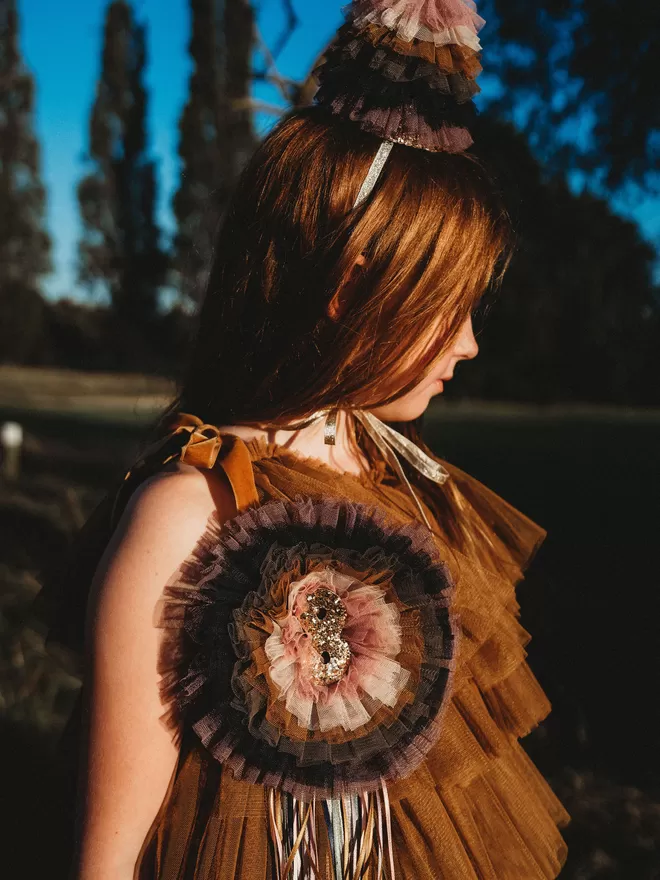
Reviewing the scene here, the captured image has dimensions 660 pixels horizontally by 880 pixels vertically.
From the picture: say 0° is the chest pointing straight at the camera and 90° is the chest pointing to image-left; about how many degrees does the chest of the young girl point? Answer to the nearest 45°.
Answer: approximately 315°

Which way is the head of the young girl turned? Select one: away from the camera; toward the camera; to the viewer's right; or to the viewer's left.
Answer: to the viewer's right

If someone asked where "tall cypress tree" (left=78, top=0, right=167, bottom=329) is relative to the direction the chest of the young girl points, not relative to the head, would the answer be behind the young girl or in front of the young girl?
behind

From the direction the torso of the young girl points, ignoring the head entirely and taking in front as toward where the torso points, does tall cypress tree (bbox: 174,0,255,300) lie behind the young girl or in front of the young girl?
behind

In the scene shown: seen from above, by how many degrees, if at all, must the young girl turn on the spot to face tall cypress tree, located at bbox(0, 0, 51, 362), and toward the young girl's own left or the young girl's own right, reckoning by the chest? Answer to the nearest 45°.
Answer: approximately 180°
